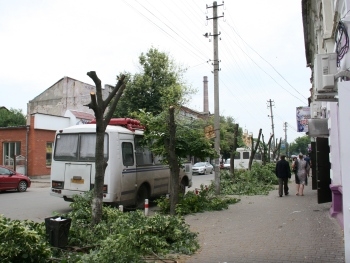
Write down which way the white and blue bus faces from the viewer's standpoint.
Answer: facing away from the viewer and to the right of the viewer

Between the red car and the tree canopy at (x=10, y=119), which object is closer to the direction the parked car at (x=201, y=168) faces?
the red car

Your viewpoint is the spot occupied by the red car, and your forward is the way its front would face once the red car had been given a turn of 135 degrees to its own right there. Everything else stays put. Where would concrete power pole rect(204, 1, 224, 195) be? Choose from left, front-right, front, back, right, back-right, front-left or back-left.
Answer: left

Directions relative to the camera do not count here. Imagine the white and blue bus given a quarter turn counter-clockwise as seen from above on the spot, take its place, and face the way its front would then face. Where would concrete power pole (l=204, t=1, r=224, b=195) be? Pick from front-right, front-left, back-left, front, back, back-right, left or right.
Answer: right

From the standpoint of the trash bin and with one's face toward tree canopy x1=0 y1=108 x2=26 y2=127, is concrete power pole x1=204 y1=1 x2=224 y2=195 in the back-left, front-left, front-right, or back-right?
front-right

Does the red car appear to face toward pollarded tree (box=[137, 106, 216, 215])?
no

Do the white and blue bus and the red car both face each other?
no

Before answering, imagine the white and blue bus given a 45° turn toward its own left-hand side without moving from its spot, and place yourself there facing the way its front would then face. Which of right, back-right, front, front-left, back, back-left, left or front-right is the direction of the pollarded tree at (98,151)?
back

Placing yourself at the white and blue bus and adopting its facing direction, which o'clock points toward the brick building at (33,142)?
The brick building is roughly at 10 o'clock from the white and blue bus.

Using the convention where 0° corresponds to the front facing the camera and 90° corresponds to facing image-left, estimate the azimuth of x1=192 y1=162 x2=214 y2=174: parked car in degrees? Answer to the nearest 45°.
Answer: approximately 45°

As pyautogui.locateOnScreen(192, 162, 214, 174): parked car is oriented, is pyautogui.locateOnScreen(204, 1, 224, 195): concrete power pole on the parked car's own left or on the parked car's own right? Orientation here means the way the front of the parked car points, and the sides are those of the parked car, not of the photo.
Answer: on the parked car's own left

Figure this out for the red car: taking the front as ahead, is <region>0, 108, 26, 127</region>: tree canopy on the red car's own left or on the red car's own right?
on the red car's own left

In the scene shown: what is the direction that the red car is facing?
to the viewer's right

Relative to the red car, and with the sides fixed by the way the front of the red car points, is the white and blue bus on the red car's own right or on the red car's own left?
on the red car's own right

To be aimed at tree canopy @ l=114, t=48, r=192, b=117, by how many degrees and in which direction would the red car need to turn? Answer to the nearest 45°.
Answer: approximately 45° to its left

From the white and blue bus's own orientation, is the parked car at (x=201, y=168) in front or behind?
in front

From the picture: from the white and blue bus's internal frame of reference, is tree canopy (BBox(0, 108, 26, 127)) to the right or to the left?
on its left
